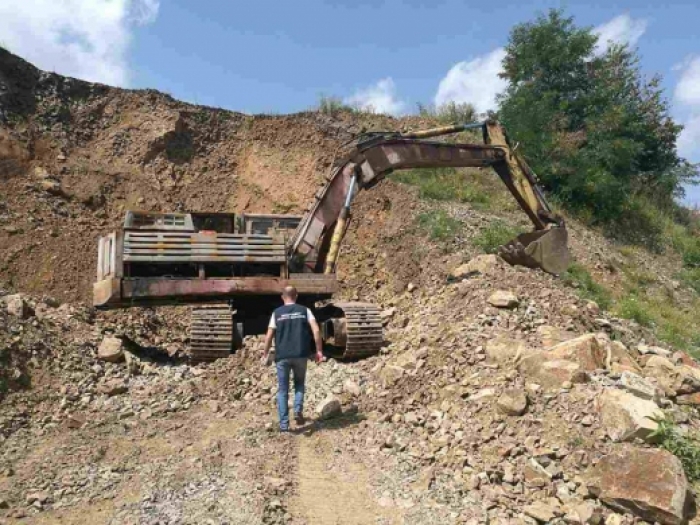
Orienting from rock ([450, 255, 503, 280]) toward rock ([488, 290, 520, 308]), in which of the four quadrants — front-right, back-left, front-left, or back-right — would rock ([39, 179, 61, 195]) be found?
back-right

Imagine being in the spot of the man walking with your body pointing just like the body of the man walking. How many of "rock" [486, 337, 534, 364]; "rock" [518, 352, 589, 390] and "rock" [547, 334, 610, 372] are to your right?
3

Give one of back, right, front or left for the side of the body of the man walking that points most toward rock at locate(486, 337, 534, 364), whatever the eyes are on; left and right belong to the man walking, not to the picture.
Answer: right

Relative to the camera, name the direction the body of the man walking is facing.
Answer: away from the camera

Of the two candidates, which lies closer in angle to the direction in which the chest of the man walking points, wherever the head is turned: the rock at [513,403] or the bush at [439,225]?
the bush

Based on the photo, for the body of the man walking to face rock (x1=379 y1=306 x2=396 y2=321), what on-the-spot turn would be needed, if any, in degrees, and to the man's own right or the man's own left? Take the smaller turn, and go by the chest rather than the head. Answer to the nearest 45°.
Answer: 0° — they already face it

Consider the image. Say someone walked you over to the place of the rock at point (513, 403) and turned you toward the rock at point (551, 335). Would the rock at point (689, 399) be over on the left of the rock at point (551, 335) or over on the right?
right

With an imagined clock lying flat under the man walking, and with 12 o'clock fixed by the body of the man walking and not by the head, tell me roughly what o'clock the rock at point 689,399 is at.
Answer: The rock is roughly at 3 o'clock from the man walking.

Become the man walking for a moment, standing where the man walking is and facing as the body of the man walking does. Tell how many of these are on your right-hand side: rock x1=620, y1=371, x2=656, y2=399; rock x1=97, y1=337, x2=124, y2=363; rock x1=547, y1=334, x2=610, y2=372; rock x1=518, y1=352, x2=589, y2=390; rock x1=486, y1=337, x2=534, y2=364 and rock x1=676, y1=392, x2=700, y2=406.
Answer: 5

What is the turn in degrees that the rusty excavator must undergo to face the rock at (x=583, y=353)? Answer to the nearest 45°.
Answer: approximately 45° to its right

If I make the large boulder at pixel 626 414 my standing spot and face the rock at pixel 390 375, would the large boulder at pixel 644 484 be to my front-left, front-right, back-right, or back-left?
back-left
